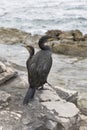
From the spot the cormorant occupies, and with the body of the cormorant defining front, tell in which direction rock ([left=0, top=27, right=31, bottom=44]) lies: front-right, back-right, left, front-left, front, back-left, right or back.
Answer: front-left

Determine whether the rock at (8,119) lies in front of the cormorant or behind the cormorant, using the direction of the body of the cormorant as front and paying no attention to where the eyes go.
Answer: behind

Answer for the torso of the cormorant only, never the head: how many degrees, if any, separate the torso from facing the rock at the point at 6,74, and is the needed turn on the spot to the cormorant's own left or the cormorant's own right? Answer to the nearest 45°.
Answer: approximately 90° to the cormorant's own left
